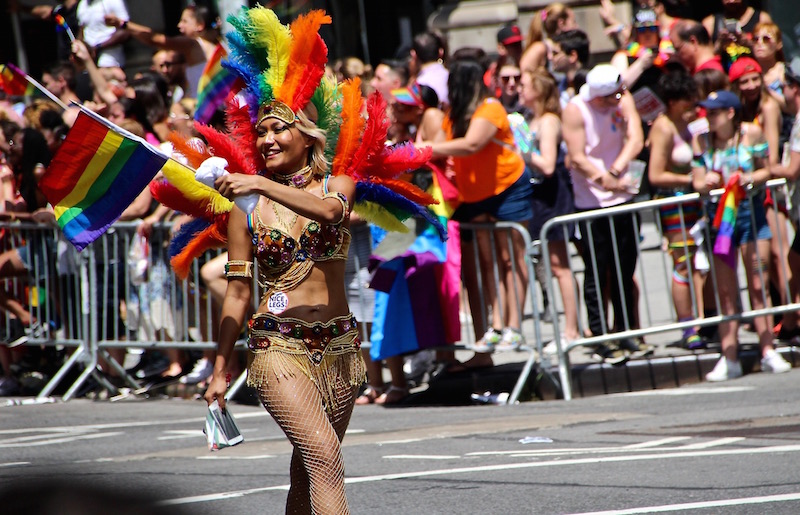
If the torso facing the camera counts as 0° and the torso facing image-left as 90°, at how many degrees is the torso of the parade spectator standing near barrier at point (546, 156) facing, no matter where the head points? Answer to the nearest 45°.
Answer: approximately 90°

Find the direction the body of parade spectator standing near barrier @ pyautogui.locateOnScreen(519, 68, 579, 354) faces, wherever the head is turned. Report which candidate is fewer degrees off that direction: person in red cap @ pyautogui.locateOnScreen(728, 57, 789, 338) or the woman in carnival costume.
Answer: the woman in carnival costume

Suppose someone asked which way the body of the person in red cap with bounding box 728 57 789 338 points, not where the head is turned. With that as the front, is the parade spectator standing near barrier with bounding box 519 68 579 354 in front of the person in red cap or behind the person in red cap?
in front

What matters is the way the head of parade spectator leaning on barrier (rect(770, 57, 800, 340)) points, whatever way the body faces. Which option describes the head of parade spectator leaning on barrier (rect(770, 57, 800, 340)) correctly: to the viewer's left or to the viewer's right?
to the viewer's left

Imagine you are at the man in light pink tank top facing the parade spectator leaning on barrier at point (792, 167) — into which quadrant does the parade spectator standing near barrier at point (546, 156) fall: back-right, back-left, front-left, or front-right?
back-left

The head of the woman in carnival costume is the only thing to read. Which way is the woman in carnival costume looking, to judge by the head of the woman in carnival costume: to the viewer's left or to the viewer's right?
to the viewer's left

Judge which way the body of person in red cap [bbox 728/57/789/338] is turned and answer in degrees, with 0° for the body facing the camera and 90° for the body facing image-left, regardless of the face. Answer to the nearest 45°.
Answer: approximately 45°
